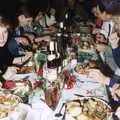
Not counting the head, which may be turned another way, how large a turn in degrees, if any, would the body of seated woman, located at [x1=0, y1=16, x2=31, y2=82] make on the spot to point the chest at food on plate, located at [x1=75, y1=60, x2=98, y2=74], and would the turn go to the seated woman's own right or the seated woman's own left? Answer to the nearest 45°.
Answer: approximately 45° to the seated woman's own left

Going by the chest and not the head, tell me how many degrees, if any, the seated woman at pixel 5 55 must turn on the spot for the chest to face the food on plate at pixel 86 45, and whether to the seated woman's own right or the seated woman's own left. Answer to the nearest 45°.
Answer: approximately 45° to the seated woman's own left

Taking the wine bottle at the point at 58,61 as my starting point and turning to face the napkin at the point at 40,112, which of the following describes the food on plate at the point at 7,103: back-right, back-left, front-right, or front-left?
front-right

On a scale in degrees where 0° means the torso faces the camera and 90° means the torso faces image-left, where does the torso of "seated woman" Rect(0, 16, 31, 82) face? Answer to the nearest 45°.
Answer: approximately 315°

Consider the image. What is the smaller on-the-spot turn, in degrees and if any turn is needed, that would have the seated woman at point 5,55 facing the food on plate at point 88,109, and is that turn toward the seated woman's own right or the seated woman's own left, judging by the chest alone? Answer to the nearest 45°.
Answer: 0° — they already face it

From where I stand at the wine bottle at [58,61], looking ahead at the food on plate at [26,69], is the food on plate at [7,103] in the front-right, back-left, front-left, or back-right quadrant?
front-left
